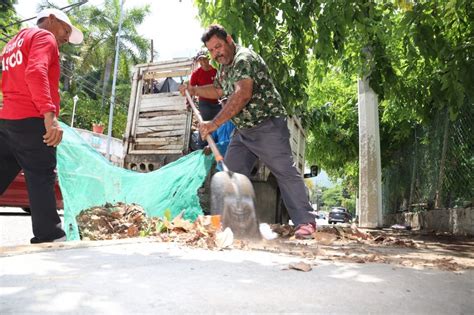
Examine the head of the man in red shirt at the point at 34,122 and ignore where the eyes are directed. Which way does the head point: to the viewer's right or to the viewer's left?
to the viewer's right

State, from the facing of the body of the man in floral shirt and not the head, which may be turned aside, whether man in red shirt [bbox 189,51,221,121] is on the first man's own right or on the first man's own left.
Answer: on the first man's own right

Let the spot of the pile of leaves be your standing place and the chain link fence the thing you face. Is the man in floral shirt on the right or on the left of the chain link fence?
right

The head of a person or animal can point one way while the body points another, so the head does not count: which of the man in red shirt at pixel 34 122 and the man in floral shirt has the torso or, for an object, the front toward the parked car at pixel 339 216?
the man in red shirt

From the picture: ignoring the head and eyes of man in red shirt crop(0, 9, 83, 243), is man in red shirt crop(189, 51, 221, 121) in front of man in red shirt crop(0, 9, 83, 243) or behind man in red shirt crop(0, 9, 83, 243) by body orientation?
in front

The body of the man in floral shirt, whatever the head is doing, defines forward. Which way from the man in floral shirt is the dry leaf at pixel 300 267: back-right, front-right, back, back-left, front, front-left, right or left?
front-left

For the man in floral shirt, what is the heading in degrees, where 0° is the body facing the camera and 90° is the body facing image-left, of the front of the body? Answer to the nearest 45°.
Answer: approximately 45°

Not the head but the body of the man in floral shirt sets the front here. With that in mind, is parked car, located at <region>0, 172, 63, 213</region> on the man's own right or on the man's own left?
on the man's own right

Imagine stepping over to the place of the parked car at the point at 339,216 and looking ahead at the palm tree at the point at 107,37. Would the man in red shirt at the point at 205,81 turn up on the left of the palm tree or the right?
left
